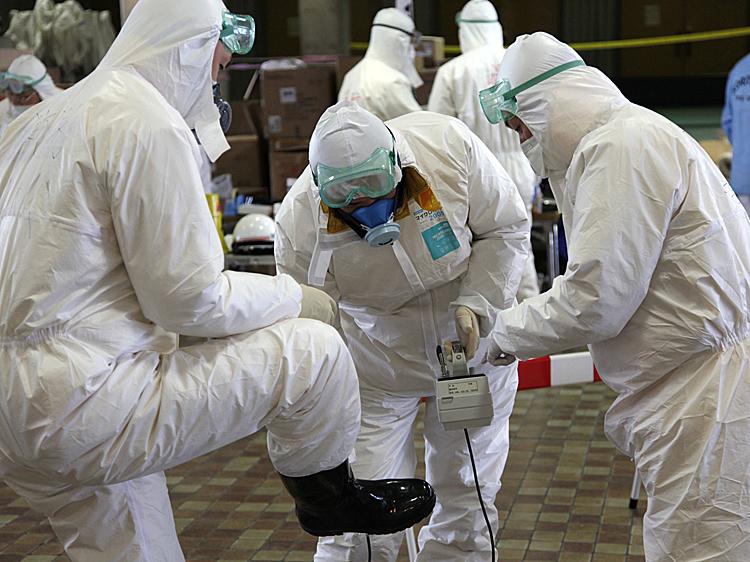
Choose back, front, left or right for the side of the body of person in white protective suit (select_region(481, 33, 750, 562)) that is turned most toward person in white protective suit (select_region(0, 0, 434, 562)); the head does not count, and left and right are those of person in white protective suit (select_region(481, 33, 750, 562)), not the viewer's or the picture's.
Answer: front

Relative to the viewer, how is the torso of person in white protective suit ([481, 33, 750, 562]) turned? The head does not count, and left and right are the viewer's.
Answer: facing to the left of the viewer

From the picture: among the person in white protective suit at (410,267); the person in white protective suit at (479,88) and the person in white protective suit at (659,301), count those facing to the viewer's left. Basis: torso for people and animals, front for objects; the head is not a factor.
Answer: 1

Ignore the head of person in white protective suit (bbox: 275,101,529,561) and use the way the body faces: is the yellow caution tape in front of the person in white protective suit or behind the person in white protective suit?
behind

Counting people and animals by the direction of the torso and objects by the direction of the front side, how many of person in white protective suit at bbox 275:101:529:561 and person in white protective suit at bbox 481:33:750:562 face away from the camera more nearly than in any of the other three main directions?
0

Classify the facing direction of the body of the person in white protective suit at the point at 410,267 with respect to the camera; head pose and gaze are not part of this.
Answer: toward the camera

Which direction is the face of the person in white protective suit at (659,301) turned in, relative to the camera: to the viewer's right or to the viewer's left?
to the viewer's left
